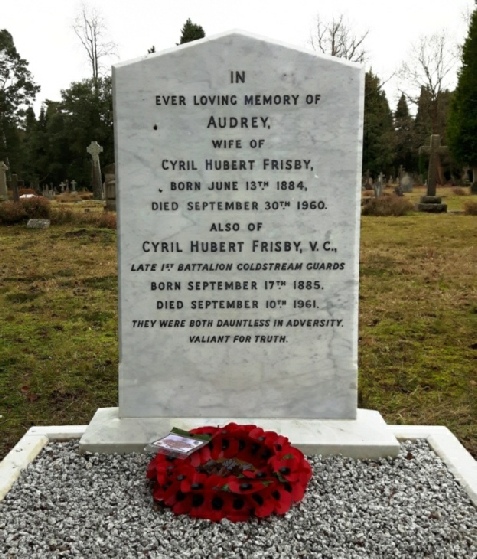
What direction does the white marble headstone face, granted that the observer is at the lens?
facing the viewer

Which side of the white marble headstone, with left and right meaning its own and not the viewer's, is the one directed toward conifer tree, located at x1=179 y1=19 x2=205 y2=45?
back

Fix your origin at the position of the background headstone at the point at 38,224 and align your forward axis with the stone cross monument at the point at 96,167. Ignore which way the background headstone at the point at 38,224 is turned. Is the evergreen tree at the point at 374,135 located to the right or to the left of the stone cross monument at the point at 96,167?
right

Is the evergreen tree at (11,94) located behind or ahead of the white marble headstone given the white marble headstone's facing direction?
behind

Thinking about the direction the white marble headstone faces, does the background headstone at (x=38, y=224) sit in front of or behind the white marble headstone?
behind

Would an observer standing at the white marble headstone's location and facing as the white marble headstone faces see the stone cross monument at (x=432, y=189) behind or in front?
behind

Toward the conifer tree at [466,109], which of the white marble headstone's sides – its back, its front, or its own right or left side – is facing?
back
